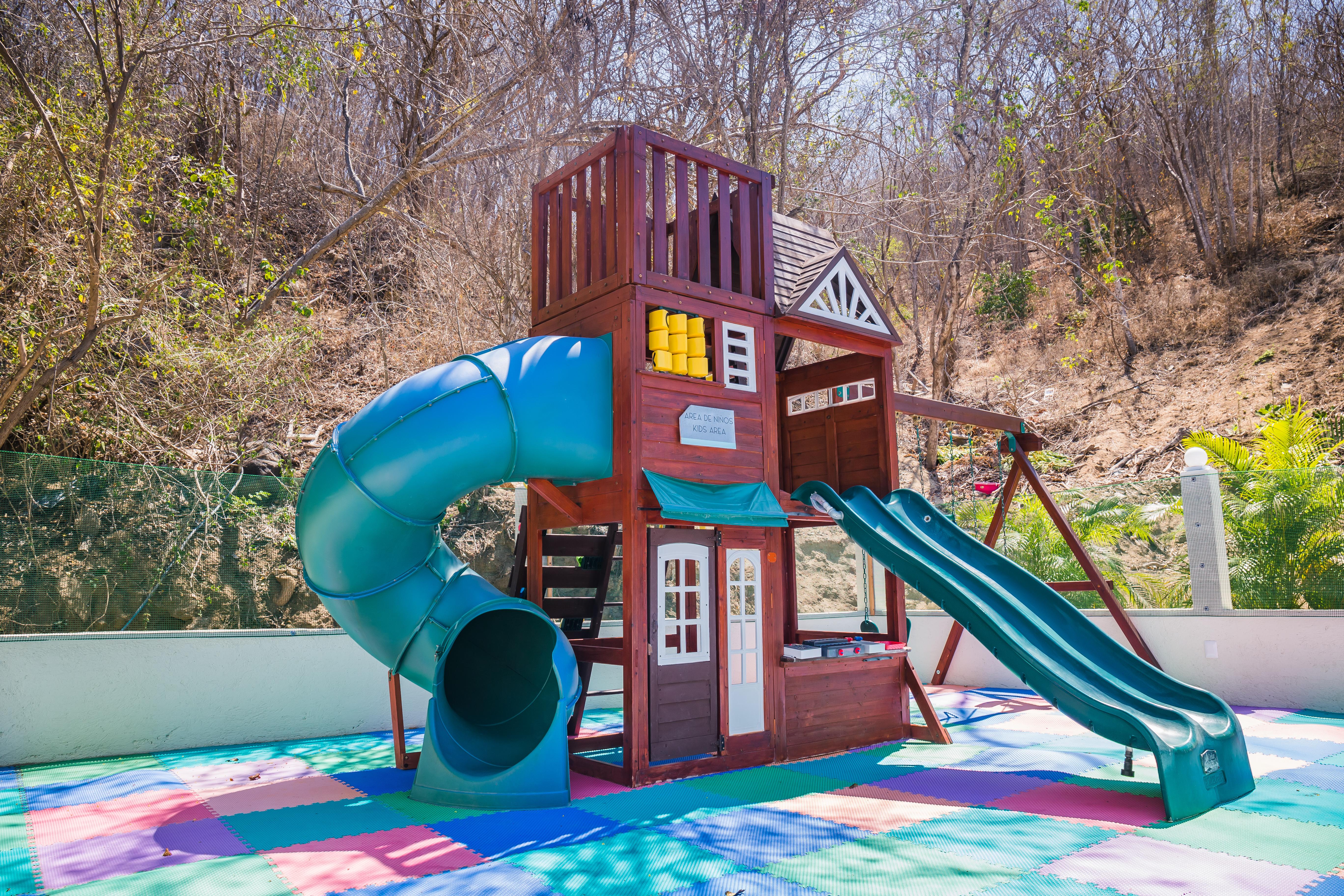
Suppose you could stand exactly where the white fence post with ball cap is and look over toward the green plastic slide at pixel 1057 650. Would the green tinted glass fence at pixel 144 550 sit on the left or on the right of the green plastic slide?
right

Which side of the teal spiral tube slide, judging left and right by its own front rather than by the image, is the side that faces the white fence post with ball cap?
left

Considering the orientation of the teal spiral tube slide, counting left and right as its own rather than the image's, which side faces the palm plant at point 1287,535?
left

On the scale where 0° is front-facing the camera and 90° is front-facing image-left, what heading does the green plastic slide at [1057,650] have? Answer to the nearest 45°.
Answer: approximately 315°

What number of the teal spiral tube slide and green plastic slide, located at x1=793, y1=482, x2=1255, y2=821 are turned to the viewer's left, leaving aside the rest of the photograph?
0

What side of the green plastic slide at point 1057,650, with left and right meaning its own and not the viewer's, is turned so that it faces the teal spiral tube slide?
right

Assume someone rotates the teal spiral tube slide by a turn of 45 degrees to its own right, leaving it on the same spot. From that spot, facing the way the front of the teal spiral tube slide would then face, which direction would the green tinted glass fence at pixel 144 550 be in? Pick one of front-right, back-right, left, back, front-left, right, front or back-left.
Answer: right

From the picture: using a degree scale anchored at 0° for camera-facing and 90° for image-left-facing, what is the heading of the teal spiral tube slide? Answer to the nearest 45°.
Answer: approximately 0°
